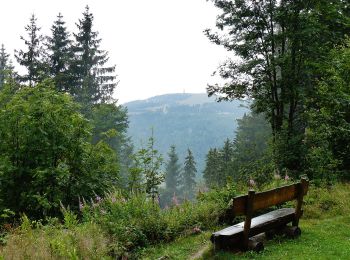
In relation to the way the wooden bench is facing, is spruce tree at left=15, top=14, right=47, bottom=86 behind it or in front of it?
in front

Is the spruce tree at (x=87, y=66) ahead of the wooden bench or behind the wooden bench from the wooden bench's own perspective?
ahead

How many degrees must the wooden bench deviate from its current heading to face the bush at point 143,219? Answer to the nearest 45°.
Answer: approximately 45° to its left

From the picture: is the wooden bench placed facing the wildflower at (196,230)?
yes

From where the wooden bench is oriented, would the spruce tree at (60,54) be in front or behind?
in front

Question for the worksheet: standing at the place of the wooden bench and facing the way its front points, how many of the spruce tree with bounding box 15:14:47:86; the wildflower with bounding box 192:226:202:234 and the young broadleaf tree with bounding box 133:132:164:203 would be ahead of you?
3
